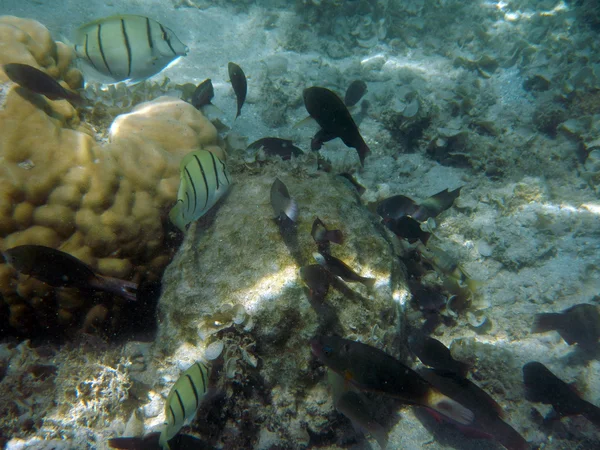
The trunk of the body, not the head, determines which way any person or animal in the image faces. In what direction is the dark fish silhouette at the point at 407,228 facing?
to the viewer's left

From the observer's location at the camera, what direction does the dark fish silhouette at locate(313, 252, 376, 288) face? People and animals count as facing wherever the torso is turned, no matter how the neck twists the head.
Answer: facing to the left of the viewer

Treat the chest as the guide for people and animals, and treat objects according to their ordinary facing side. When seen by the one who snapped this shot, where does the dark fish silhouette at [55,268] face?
facing to the left of the viewer

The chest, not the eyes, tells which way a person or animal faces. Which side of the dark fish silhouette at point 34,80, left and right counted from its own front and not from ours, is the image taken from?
left

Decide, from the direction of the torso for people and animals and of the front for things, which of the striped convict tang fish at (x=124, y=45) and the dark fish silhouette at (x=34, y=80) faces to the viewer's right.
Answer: the striped convict tang fish

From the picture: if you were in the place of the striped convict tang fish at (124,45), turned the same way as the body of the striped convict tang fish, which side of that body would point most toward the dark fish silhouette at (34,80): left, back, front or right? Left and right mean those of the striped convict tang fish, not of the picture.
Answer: back

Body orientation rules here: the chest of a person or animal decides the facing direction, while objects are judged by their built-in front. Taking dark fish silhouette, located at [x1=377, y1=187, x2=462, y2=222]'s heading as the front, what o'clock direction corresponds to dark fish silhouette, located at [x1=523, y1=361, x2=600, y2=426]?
dark fish silhouette, located at [x1=523, y1=361, x2=600, y2=426] is roughly at 7 o'clock from dark fish silhouette, located at [x1=377, y1=187, x2=462, y2=222].

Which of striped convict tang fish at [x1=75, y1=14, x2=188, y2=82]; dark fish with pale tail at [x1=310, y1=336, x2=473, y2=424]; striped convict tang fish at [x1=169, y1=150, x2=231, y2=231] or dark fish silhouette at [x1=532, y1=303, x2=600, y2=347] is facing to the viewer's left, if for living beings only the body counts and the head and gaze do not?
dark fish with pale tail at [x1=310, y1=336, x2=473, y2=424]

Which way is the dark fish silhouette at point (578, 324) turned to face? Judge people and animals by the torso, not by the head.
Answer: to the viewer's right

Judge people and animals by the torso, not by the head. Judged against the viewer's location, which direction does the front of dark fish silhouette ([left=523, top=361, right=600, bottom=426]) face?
facing to the left of the viewer

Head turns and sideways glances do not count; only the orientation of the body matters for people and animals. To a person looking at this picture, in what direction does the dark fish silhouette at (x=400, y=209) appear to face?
facing to the left of the viewer
